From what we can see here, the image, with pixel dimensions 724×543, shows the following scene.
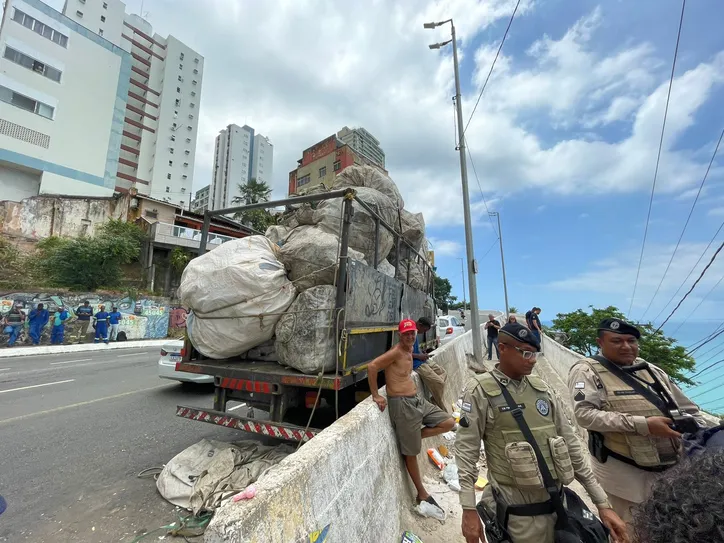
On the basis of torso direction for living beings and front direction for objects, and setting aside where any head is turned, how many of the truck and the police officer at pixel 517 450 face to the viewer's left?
0

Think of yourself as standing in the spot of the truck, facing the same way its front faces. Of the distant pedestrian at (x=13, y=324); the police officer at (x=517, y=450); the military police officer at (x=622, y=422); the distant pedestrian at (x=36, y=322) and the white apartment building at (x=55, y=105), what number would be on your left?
3

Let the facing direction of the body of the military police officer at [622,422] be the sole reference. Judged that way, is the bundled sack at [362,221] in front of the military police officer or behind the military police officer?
behind

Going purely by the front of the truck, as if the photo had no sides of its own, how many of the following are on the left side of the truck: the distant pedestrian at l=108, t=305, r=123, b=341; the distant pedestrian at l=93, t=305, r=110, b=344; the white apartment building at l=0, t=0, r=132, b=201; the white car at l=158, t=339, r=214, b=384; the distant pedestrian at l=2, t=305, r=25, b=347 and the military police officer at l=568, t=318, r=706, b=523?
5

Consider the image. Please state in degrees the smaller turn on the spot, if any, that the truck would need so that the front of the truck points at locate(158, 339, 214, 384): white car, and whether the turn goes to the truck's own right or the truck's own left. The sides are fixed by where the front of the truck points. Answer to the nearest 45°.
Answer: approximately 90° to the truck's own left

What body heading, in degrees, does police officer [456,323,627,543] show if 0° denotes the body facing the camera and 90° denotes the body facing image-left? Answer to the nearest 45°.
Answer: approximately 315°

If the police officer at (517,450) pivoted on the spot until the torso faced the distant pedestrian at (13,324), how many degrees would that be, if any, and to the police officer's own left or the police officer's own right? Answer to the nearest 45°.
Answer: approximately 135° to the police officer's own right

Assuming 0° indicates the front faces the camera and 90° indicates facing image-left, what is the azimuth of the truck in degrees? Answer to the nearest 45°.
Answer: approximately 225°

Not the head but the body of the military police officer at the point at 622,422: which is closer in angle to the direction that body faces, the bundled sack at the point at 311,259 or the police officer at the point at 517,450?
the police officer

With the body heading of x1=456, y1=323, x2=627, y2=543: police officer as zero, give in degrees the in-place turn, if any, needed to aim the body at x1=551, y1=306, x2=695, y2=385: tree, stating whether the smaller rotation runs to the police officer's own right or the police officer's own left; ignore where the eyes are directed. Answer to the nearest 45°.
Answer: approximately 135° to the police officer's own left

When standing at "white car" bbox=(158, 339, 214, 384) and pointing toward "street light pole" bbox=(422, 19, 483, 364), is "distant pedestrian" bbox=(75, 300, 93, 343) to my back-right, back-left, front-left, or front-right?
back-left

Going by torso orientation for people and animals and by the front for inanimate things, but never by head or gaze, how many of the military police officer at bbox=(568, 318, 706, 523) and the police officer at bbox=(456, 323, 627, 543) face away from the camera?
0
